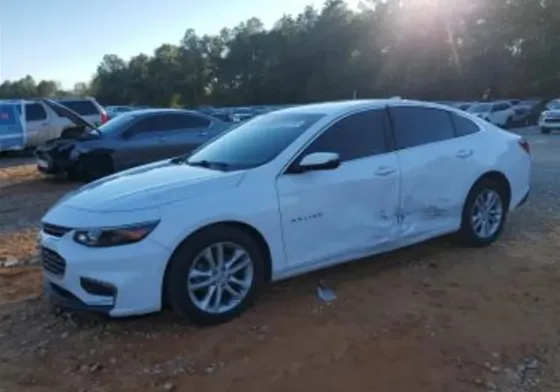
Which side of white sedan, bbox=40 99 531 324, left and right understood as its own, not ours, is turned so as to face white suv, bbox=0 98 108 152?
right

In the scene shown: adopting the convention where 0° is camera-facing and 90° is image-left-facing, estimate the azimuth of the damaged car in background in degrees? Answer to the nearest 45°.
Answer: approximately 45°

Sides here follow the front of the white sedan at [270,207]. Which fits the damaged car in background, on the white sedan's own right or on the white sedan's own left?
on the white sedan's own right

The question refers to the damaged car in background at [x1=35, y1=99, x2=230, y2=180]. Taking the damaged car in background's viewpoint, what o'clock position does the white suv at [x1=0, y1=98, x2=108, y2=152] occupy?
The white suv is roughly at 4 o'clock from the damaged car in background.

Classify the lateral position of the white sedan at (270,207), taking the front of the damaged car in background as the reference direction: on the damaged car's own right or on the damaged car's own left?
on the damaged car's own left

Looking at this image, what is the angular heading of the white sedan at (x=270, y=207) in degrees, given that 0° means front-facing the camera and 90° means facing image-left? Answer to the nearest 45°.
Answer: approximately 45°
